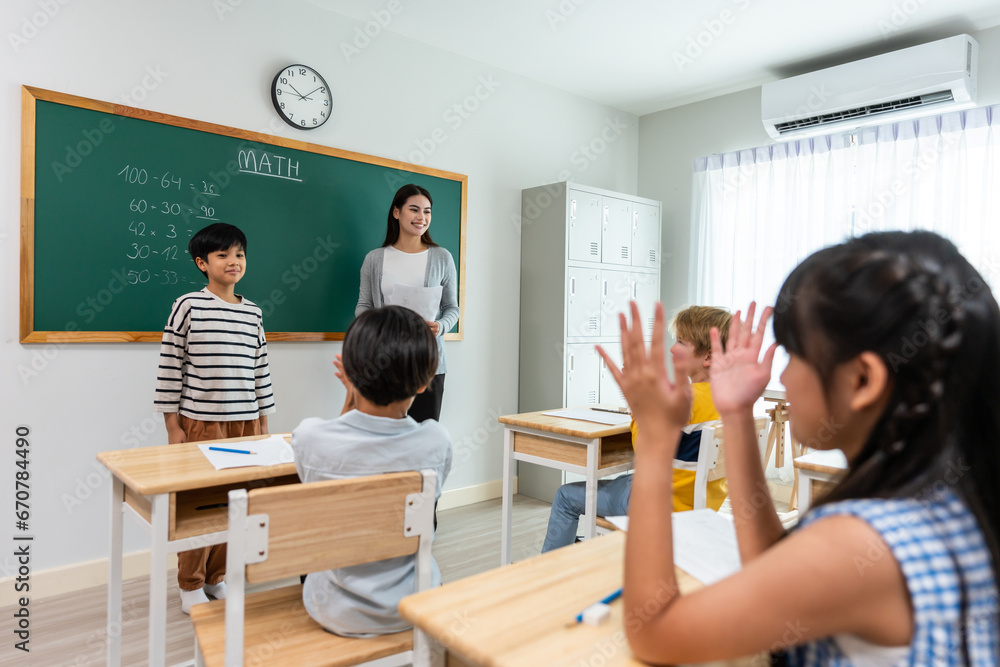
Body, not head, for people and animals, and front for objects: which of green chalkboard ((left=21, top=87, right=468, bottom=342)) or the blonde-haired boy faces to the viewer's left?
the blonde-haired boy

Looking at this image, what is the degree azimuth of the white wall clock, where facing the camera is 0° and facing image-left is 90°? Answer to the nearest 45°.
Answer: approximately 315°

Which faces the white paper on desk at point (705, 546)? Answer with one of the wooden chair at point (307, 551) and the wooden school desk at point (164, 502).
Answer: the wooden school desk

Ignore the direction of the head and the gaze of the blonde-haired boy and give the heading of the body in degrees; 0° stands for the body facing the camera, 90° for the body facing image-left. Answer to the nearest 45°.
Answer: approximately 90°

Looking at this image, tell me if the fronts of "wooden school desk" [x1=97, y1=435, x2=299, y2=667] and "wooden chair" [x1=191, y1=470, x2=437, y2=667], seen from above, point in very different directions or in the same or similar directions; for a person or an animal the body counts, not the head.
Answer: very different directions

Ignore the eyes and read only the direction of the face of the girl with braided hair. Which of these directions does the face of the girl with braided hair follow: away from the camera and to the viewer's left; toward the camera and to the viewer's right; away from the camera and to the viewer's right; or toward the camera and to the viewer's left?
away from the camera and to the viewer's left

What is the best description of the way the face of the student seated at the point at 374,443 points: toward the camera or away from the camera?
away from the camera

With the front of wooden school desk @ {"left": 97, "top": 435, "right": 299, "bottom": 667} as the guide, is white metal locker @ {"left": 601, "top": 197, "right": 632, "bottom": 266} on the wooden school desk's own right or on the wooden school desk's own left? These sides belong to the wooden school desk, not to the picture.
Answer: on the wooden school desk's own left
